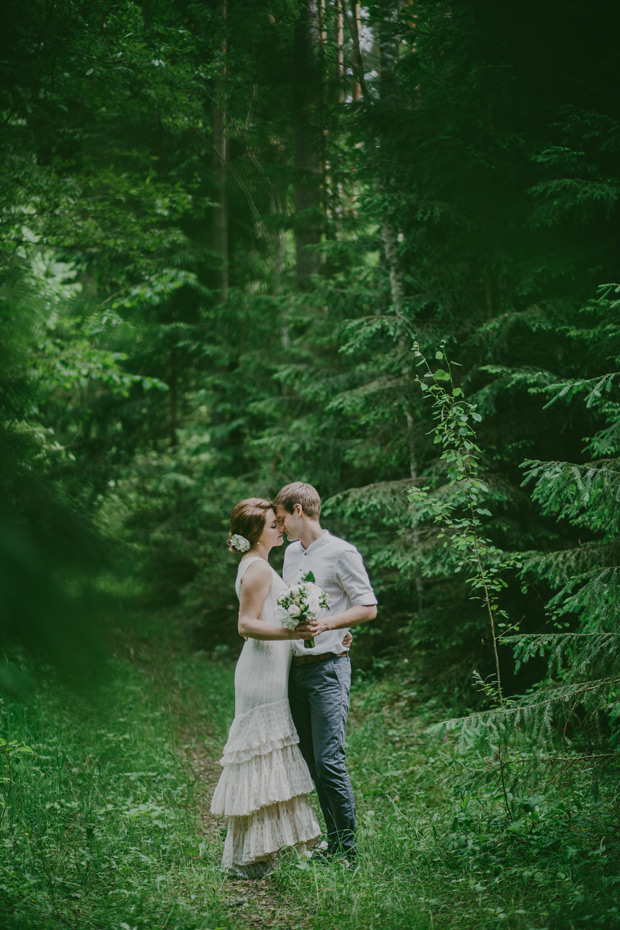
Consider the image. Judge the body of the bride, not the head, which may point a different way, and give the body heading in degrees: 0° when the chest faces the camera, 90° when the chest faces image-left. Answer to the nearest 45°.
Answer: approximately 270°

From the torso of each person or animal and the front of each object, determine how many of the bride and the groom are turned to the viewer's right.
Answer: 1

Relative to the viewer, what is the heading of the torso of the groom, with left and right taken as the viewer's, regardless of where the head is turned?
facing the viewer and to the left of the viewer

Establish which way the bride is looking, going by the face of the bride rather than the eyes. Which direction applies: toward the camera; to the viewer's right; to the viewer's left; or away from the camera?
to the viewer's right
